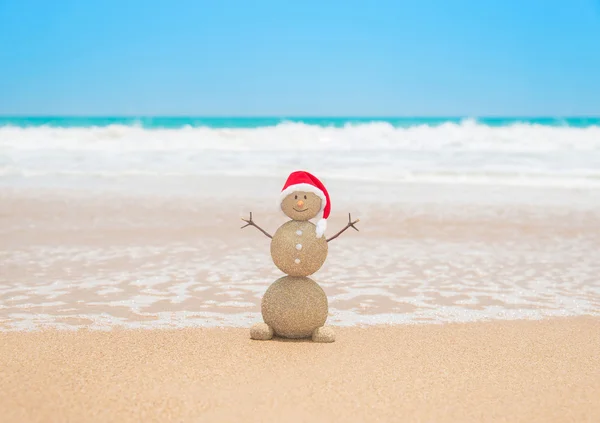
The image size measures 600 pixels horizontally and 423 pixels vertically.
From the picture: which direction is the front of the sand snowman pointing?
toward the camera
